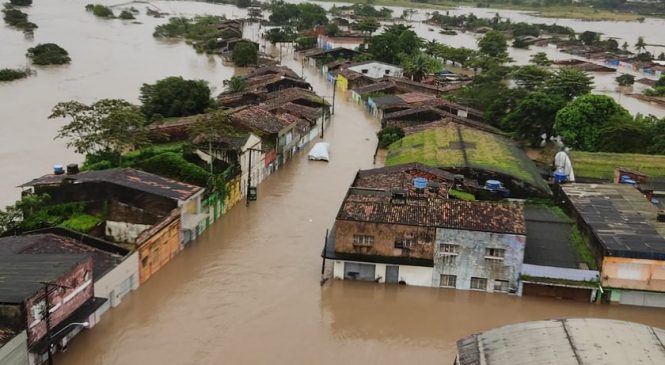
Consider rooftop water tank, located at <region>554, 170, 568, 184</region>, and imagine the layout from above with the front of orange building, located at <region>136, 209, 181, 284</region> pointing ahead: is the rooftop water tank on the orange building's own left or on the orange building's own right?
on the orange building's own left

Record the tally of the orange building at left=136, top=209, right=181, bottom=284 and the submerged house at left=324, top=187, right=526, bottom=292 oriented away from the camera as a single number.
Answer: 0

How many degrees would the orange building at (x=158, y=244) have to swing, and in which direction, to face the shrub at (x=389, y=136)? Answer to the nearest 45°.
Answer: approximately 90° to its left

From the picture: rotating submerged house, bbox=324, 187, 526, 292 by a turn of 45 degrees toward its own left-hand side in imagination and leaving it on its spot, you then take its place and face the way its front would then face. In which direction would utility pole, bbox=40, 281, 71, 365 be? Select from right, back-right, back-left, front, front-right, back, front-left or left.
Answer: right

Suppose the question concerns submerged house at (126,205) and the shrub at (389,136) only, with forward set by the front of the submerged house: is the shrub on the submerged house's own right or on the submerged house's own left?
on the submerged house's own left

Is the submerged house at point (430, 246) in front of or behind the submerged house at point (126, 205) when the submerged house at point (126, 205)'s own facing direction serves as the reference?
in front

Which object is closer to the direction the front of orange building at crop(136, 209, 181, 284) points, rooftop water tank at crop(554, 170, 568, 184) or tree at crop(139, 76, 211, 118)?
the rooftop water tank

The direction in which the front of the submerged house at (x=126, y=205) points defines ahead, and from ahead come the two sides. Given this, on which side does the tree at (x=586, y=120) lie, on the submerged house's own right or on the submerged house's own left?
on the submerged house's own left

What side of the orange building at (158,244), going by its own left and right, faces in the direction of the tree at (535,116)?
left

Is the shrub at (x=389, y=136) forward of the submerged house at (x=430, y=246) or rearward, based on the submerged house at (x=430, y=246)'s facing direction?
rearward

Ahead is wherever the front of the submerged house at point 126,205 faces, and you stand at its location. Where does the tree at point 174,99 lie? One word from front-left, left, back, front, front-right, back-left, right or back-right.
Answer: back-left

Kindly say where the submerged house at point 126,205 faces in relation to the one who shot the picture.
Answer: facing the viewer and to the right of the viewer

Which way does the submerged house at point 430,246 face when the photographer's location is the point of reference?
facing the viewer

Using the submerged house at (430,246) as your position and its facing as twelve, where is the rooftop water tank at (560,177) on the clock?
The rooftop water tank is roughly at 7 o'clock from the submerged house.
